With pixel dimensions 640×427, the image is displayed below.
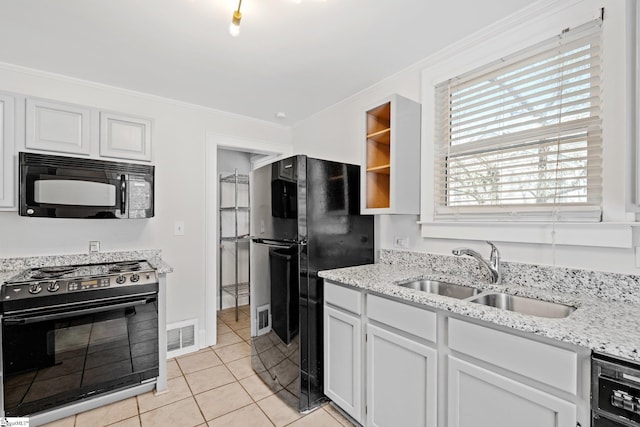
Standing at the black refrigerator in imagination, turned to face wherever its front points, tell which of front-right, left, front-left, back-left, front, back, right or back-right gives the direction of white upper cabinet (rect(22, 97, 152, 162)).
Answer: front-right

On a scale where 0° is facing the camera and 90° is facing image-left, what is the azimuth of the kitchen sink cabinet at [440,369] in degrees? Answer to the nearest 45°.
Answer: approximately 45°

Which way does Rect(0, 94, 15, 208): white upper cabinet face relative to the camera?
toward the camera

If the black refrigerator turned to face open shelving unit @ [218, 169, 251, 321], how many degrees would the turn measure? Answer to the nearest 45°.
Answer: approximately 90° to its right

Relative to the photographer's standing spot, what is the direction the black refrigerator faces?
facing the viewer and to the left of the viewer

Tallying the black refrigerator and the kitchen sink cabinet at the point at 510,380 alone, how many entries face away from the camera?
0

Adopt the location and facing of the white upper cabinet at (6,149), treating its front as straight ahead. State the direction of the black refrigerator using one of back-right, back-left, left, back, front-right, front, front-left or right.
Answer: front-left

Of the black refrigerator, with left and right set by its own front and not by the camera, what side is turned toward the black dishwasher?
left

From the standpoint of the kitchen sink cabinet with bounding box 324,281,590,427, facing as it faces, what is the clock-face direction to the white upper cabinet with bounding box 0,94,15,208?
The white upper cabinet is roughly at 1 o'clock from the kitchen sink cabinet.

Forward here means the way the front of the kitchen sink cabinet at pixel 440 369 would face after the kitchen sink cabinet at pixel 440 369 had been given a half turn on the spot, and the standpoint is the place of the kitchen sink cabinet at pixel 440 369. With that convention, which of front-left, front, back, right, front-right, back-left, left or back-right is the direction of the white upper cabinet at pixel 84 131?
back-left

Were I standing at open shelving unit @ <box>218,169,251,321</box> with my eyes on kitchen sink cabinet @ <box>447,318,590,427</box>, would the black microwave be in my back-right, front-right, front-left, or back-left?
front-right
